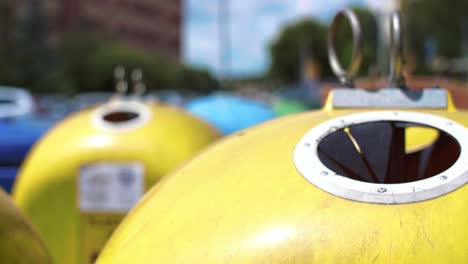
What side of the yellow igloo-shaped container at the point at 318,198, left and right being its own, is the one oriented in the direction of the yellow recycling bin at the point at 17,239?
right

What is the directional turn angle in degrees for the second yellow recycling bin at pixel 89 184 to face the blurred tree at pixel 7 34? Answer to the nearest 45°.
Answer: approximately 180°

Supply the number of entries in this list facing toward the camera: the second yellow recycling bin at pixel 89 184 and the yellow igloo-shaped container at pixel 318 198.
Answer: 2

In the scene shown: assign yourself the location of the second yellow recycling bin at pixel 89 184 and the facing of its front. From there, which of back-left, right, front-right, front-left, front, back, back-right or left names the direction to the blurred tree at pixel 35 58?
back

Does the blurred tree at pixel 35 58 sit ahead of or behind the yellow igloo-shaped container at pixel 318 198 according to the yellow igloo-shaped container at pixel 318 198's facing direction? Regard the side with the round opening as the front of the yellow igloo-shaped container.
behind

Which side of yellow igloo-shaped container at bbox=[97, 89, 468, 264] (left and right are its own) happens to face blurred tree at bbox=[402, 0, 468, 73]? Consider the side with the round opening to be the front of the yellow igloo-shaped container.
back

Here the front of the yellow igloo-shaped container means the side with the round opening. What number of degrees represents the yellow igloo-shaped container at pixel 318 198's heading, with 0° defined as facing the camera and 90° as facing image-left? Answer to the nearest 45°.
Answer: approximately 0°

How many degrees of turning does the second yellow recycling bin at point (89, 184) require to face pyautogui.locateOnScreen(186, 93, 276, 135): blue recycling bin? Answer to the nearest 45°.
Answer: approximately 135° to its left
